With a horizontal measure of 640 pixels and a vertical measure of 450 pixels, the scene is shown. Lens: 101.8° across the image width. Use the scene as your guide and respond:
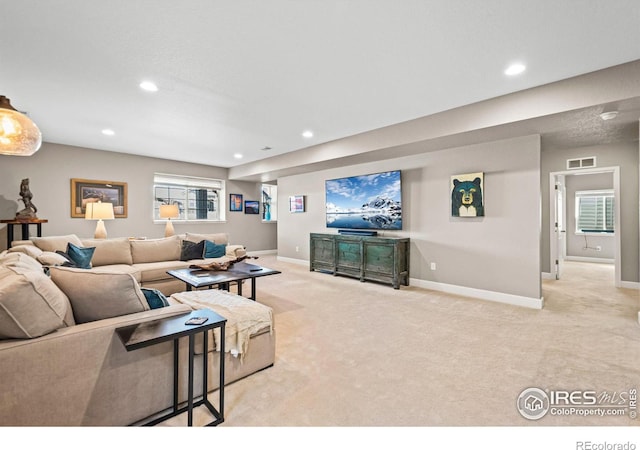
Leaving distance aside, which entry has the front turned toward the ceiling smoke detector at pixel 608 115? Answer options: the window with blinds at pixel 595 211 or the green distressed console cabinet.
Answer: the window with blinds

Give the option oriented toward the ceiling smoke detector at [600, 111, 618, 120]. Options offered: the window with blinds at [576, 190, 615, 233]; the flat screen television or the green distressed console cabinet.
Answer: the window with blinds

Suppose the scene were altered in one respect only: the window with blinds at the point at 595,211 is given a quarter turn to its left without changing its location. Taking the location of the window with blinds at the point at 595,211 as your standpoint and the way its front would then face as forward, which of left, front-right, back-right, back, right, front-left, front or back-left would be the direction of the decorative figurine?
back-right

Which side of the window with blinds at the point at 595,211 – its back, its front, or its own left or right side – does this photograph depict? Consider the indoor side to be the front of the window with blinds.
front

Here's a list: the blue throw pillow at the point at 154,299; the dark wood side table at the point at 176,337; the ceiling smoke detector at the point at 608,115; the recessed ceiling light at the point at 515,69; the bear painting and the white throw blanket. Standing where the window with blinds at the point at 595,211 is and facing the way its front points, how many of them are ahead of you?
6

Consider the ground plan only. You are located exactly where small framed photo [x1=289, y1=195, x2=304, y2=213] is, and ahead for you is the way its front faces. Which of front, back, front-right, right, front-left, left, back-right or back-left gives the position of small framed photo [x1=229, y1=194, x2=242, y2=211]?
right

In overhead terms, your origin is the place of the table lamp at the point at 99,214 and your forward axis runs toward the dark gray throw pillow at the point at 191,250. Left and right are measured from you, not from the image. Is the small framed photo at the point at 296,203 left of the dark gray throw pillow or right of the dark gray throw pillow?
left

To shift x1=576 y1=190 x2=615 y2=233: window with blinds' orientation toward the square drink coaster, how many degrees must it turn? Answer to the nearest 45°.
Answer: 0° — it already faces it

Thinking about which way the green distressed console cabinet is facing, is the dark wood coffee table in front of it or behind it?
in front

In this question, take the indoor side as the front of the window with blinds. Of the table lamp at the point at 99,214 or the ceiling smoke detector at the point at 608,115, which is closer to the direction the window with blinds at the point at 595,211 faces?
the ceiling smoke detector

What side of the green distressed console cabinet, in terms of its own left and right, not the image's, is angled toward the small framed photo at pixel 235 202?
right

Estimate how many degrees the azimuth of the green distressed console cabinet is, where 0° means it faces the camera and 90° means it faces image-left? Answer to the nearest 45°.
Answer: approximately 45°

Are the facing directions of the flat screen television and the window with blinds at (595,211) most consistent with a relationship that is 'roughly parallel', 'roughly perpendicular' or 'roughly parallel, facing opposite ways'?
roughly parallel

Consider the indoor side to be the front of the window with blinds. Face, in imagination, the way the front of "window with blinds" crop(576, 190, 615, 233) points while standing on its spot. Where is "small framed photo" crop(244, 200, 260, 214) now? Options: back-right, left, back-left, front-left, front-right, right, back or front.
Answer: front-right

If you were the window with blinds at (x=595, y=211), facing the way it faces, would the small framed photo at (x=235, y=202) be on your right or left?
on your right

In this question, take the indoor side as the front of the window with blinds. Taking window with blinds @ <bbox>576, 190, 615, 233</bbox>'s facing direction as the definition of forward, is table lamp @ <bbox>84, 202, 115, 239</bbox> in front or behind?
in front

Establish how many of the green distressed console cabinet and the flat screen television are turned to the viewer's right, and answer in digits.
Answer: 0

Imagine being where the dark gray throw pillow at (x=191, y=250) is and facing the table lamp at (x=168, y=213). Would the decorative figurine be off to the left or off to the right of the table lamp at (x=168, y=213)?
left

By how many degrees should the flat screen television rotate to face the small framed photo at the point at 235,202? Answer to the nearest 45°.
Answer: approximately 90° to its right

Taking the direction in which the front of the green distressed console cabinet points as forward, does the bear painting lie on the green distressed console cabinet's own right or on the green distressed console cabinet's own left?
on the green distressed console cabinet's own left

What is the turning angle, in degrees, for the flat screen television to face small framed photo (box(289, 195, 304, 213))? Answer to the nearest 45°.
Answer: approximately 90° to its right
